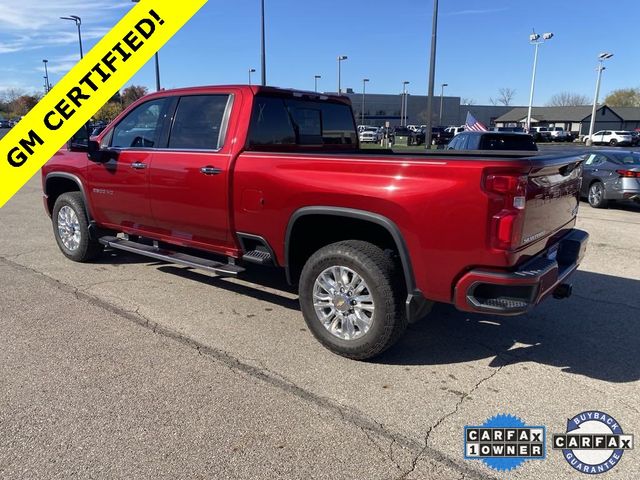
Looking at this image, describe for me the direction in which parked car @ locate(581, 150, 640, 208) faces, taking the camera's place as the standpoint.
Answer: facing away from the viewer and to the left of the viewer

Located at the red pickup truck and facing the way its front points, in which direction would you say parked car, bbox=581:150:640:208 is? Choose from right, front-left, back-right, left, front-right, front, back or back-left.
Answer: right

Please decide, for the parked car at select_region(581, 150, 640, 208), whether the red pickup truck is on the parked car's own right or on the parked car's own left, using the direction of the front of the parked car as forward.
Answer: on the parked car's own left

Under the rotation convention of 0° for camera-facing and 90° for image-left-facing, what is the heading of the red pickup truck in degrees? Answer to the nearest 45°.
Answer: approximately 135°

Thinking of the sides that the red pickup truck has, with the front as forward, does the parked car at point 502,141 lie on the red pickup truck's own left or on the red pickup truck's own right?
on the red pickup truck's own right
